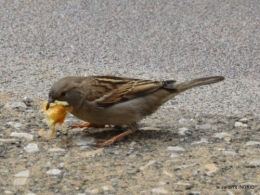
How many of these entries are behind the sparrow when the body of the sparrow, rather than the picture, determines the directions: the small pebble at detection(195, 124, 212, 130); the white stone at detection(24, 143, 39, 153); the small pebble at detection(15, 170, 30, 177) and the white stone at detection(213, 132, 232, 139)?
2

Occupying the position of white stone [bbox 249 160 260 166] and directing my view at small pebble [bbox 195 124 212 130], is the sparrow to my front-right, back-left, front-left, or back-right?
front-left

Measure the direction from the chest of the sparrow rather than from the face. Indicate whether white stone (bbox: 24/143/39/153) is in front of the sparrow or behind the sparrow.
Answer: in front

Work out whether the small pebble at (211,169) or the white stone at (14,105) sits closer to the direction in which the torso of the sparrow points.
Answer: the white stone

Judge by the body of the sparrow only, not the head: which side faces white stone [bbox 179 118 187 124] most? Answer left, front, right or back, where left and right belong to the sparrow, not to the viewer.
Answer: back

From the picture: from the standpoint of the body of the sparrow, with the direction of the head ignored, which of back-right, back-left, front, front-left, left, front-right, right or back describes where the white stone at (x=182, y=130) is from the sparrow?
back

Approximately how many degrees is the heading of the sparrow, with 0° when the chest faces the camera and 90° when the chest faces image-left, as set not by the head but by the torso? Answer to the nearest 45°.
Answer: approximately 90°

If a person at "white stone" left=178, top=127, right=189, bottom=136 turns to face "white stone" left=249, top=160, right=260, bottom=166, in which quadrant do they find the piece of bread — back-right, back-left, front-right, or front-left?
back-right
